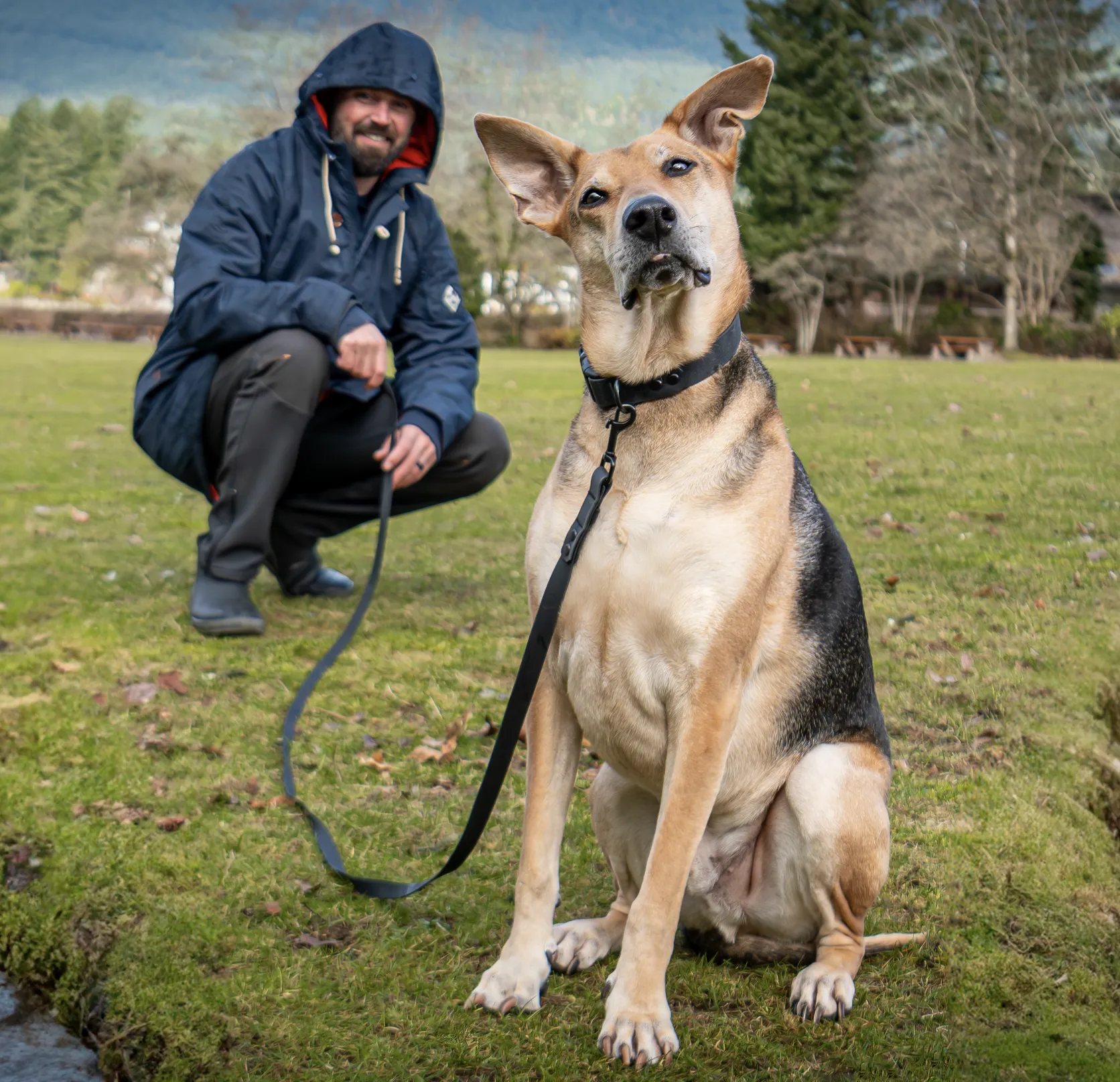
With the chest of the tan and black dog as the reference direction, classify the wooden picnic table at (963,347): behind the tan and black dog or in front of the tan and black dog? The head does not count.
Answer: behind

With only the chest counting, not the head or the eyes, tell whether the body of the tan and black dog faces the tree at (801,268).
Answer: no

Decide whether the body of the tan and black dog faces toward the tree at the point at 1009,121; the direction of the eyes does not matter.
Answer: no

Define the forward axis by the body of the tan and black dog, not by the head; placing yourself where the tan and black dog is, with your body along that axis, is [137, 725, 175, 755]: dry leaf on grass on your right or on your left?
on your right

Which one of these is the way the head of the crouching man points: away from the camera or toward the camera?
toward the camera

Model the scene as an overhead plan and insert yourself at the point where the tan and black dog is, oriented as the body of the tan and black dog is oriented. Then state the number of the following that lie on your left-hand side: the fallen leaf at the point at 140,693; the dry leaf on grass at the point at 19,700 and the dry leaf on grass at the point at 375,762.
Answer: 0

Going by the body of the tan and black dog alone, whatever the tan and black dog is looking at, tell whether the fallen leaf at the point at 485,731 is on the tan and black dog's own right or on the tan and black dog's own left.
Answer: on the tan and black dog's own right

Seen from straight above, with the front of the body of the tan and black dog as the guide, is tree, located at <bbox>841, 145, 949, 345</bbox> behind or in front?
behind

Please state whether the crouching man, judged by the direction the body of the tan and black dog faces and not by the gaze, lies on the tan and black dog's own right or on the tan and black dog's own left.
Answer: on the tan and black dog's own right

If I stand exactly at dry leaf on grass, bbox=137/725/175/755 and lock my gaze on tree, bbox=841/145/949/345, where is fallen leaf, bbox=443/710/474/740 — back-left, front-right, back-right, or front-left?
front-right

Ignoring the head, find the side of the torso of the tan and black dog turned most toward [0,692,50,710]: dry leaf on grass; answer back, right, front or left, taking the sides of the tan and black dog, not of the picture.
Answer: right

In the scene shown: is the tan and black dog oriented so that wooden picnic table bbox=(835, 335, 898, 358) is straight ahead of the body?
no

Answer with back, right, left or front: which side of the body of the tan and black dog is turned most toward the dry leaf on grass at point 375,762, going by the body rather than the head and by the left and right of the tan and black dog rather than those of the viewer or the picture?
right
